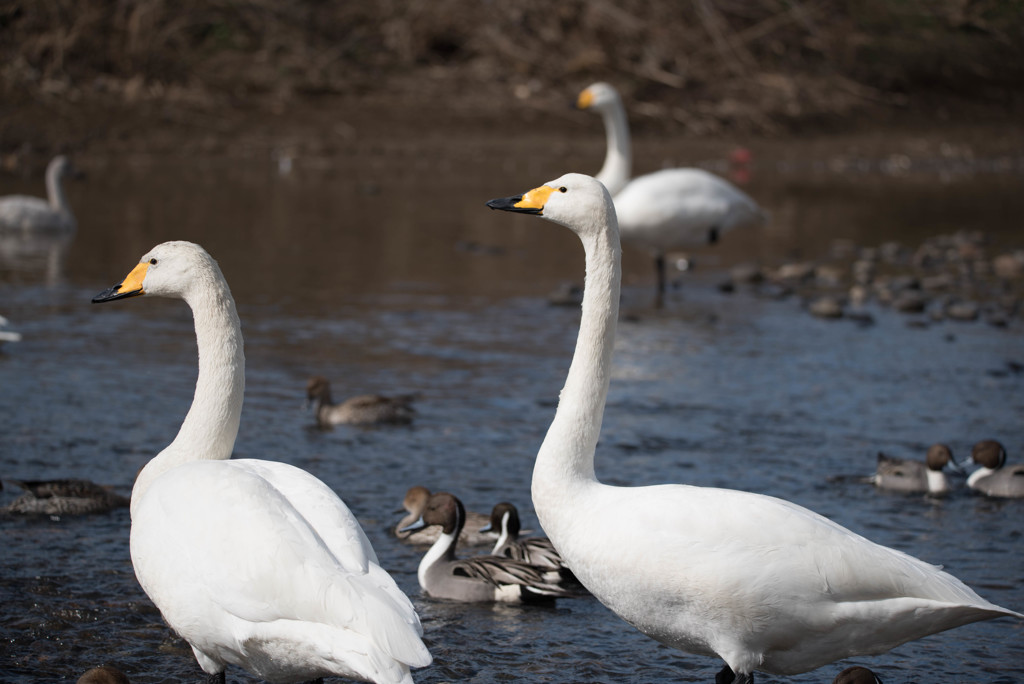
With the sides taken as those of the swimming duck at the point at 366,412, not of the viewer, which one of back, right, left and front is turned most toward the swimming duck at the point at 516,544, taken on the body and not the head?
left

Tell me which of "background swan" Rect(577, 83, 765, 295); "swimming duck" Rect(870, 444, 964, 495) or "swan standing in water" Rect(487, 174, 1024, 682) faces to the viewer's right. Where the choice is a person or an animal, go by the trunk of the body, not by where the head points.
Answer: the swimming duck

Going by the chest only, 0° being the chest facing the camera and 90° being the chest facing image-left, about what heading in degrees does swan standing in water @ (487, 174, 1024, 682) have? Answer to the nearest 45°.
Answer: approximately 90°

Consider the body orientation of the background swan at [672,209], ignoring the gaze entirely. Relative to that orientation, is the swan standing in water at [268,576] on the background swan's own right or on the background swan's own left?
on the background swan's own left

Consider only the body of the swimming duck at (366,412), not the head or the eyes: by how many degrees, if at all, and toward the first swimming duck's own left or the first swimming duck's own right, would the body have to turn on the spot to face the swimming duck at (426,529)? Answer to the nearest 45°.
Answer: approximately 90° to the first swimming duck's own left

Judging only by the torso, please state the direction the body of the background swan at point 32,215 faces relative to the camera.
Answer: to the viewer's right

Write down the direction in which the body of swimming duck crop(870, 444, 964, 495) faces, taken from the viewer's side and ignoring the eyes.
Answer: to the viewer's right

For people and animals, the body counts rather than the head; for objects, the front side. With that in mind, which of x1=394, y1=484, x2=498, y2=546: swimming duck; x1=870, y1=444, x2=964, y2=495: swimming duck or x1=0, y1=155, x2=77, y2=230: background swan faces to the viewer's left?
x1=394, y1=484, x2=498, y2=546: swimming duck

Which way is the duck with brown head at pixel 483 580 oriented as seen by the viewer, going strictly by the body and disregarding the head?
to the viewer's left

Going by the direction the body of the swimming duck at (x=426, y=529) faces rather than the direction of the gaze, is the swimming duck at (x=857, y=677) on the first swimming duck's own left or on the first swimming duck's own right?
on the first swimming duck's own left

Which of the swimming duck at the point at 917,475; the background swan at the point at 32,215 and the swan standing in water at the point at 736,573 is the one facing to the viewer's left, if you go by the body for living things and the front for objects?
the swan standing in water

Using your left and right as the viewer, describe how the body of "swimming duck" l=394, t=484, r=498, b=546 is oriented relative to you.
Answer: facing to the left of the viewer

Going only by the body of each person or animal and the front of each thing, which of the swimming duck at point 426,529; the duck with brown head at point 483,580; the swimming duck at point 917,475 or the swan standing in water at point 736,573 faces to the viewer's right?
the swimming duck at point 917,475
